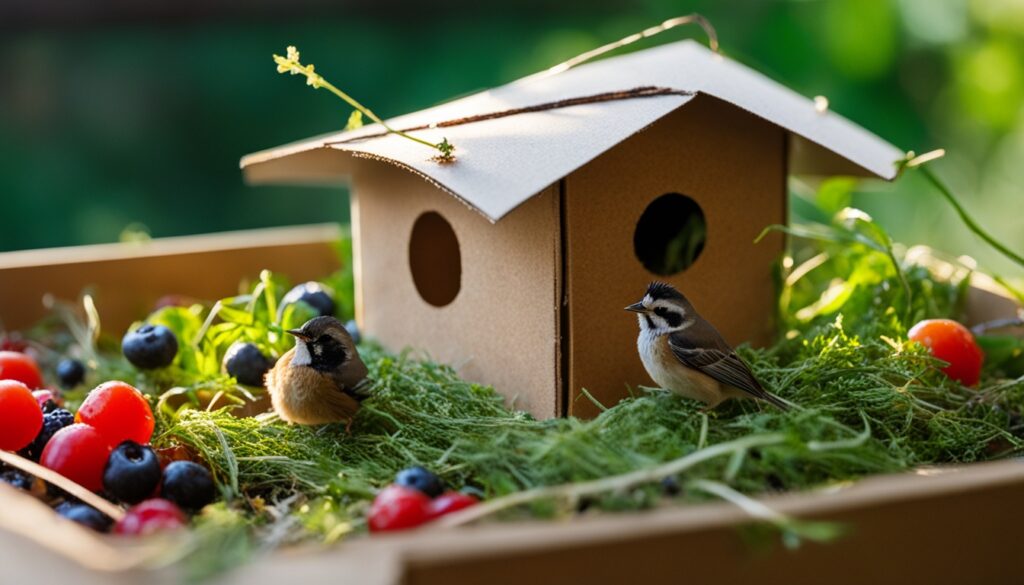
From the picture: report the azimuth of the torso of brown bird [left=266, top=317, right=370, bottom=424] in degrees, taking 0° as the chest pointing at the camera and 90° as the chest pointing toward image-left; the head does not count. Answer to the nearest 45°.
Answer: approximately 45°

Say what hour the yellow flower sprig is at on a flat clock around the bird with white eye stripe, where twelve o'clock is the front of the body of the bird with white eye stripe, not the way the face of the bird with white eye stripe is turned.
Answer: The yellow flower sprig is roughly at 12 o'clock from the bird with white eye stripe.

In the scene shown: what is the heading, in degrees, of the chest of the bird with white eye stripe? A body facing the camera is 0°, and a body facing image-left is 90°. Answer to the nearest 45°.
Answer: approximately 90°

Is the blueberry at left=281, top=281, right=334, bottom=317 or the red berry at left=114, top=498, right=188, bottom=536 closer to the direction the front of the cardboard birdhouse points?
the red berry
